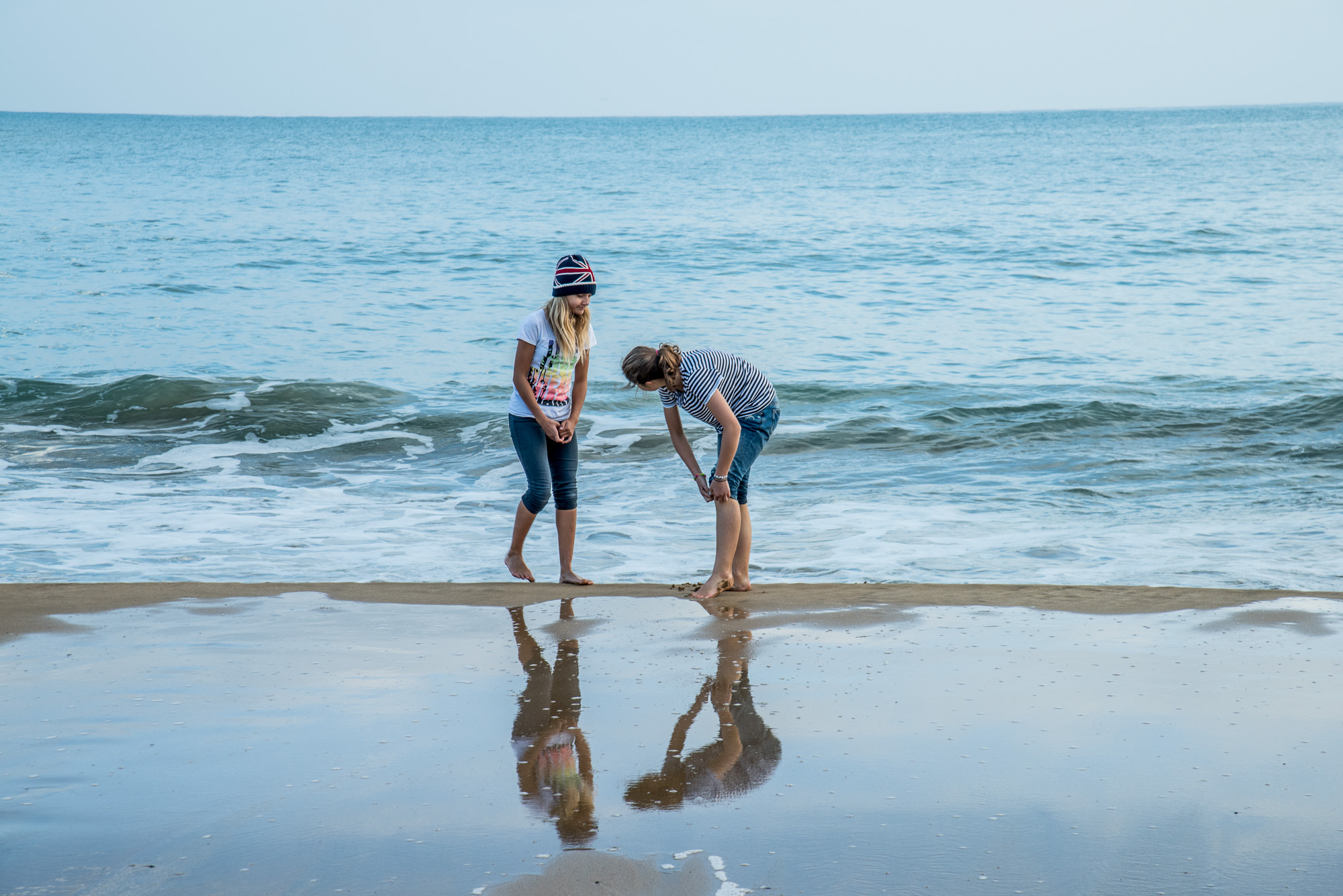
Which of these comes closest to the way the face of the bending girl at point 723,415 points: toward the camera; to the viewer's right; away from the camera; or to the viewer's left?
to the viewer's left

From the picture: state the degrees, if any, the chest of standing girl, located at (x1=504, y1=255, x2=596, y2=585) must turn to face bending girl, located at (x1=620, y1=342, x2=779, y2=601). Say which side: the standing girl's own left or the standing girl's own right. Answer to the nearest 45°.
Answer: approximately 45° to the standing girl's own left

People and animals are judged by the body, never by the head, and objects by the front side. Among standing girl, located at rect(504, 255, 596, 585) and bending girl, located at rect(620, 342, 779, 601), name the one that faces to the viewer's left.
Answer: the bending girl

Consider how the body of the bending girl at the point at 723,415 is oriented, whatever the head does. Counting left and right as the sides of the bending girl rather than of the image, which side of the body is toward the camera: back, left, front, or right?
left

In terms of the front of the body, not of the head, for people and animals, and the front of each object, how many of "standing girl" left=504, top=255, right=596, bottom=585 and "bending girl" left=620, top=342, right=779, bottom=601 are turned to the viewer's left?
1

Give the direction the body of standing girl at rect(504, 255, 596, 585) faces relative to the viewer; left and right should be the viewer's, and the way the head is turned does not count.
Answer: facing the viewer and to the right of the viewer

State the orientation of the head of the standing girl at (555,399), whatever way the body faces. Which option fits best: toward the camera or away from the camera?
toward the camera

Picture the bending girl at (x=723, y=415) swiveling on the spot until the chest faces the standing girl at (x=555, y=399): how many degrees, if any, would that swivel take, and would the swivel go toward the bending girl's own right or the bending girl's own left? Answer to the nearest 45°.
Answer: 0° — they already face them
